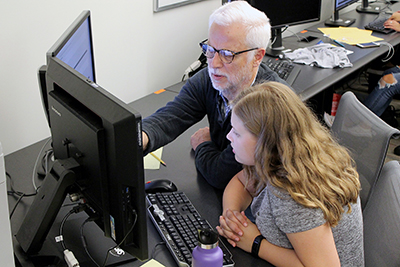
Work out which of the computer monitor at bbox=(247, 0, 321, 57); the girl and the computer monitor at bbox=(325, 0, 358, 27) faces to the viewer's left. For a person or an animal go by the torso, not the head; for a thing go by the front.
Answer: the girl

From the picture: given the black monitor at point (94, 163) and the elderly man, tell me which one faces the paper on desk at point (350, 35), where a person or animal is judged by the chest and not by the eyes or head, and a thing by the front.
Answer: the black monitor

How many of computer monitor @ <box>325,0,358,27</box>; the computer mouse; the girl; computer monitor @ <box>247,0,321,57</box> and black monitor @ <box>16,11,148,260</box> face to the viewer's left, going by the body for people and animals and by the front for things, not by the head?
2

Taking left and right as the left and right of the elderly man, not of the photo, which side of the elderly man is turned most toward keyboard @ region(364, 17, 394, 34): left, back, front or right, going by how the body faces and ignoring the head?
back

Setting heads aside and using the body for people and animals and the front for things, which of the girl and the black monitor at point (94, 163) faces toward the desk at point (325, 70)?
the black monitor

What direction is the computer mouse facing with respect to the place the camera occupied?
facing to the left of the viewer

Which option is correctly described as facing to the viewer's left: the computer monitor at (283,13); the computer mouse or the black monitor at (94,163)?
the computer mouse

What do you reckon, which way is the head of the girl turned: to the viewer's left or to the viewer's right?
to the viewer's left

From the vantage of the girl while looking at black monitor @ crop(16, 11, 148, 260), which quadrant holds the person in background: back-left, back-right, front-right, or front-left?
back-right

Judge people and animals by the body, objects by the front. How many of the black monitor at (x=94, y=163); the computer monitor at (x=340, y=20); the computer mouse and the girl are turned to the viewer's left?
2

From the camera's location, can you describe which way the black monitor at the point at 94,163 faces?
facing away from the viewer and to the right of the viewer

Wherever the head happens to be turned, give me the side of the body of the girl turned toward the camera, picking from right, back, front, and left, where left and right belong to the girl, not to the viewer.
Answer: left

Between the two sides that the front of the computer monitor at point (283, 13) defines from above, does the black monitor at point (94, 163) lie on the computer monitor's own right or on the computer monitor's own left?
on the computer monitor's own right

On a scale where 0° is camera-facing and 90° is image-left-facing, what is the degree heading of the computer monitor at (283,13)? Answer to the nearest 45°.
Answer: approximately 315°
